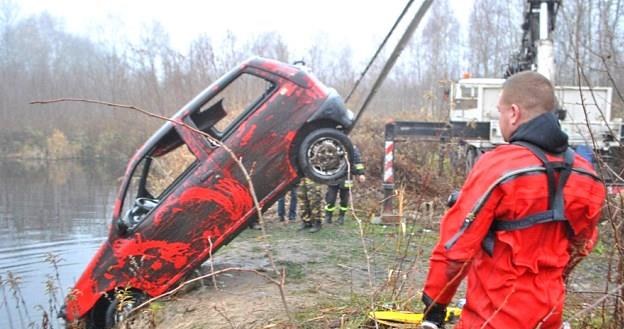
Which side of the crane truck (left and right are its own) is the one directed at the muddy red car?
back

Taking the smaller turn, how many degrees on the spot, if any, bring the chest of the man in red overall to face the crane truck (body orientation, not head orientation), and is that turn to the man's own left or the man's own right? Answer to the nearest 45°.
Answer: approximately 45° to the man's own right

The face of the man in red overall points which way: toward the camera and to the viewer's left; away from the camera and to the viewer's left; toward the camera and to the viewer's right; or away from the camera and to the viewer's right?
away from the camera and to the viewer's left

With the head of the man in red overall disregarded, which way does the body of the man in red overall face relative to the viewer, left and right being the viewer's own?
facing away from the viewer and to the left of the viewer

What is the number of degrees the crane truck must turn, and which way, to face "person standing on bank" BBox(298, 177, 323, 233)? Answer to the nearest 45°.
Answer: approximately 135° to its left
